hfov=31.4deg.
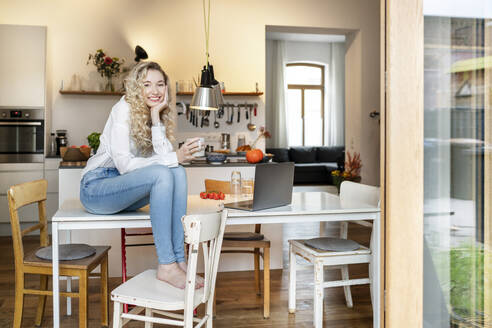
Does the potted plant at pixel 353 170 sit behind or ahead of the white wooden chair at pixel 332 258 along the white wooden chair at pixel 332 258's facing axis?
behind

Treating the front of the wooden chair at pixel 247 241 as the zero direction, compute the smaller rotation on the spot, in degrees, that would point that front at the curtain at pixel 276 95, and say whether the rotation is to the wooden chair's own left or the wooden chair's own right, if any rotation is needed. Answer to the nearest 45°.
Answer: approximately 180°

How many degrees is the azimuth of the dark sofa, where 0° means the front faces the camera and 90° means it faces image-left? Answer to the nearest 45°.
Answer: approximately 0°

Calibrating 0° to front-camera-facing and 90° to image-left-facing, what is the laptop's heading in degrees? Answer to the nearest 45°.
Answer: approximately 135°

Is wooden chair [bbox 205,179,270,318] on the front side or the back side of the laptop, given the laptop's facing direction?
on the front side

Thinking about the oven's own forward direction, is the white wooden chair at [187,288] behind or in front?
in front

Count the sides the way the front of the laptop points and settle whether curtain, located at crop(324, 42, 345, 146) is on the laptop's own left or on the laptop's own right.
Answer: on the laptop's own right

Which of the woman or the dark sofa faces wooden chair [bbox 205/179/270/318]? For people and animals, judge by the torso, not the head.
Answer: the dark sofa

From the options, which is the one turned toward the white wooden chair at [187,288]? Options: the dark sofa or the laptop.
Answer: the dark sofa

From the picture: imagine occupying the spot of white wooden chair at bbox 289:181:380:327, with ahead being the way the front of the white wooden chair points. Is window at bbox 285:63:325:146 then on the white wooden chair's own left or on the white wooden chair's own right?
on the white wooden chair's own right
